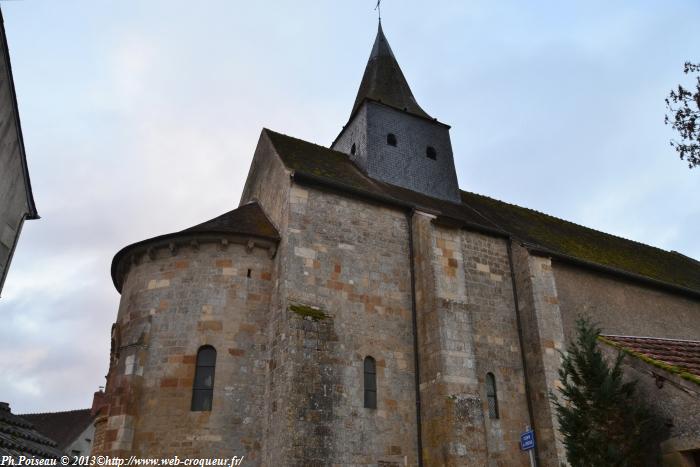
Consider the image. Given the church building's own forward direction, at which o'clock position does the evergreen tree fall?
The evergreen tree is roughly at 3 o'clock from the church building.

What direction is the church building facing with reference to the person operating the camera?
facing away from the viewer and to the right of the viewer
